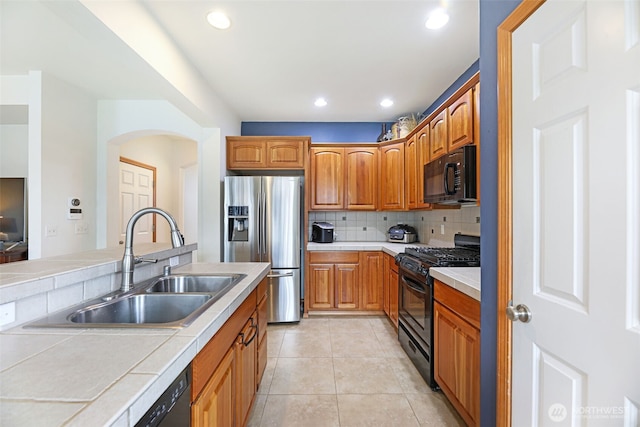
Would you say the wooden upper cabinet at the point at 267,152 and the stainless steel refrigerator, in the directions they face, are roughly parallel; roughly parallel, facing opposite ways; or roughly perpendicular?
roughly parallel

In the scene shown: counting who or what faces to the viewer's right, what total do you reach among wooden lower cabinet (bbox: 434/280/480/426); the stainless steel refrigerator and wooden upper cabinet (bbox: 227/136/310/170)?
0

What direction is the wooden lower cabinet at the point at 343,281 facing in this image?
toward the camera

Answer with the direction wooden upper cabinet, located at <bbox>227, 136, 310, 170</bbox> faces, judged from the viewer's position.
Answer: facing the viewer

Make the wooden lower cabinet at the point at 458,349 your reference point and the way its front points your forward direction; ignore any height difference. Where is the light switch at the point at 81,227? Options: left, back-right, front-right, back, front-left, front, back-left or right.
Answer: front-right

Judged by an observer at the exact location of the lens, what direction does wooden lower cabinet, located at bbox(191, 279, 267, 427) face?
facing to the right of the viewer

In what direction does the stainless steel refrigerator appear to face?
toward the camera

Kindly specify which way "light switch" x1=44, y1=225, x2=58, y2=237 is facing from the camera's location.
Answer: facing the viewer and to the right of the viewer

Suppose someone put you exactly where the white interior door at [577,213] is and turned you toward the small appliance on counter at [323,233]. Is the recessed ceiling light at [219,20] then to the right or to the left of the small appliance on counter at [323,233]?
left

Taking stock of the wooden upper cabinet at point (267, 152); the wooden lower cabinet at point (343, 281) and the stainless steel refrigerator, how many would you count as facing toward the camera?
3

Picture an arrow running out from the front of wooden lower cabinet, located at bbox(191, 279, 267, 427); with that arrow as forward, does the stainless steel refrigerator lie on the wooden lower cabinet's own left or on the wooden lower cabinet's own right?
on the wooden lower cabinet's own left

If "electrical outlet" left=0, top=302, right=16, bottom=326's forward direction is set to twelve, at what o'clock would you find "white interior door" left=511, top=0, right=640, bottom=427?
The white interior door is roughly at 12 o'clock from the electrical outlet.
